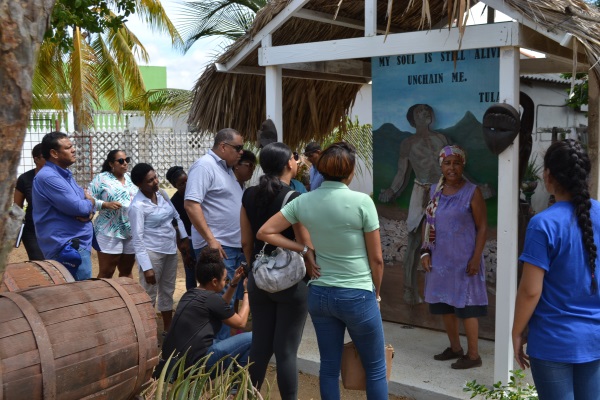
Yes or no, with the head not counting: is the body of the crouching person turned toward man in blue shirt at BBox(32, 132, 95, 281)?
no

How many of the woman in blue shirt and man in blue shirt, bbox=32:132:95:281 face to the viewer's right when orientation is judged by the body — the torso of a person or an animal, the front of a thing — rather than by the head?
1

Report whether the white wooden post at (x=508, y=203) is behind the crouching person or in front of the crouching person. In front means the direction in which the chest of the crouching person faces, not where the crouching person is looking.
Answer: in front

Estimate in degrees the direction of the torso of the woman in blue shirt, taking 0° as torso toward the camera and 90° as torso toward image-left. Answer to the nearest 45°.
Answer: approximately 135°

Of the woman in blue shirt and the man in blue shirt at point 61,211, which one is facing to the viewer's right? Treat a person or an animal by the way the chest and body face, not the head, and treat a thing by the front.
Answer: the man in blue shirt

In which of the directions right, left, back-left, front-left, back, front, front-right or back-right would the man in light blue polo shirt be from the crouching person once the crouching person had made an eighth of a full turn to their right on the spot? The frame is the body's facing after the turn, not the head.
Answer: left

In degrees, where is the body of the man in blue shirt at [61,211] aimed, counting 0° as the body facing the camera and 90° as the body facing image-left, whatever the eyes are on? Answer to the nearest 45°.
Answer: approximately 270°

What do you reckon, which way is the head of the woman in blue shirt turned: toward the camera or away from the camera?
away from the camera

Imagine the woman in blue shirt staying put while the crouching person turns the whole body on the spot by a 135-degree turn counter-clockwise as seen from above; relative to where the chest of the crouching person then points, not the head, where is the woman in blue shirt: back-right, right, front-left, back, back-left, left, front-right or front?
back-left

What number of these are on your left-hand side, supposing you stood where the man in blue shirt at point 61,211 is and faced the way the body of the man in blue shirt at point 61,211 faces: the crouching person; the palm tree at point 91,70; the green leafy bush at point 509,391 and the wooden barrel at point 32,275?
1

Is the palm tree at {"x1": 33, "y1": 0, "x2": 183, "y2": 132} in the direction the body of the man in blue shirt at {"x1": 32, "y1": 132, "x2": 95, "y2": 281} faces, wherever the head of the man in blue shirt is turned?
no

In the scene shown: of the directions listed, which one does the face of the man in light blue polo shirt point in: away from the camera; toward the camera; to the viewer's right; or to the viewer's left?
to the viewer's right

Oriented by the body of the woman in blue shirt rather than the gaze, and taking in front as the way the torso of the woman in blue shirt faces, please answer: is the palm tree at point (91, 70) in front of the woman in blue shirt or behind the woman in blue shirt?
in front

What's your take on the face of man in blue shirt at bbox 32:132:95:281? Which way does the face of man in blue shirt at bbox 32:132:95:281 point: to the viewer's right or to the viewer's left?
to the viewer's right

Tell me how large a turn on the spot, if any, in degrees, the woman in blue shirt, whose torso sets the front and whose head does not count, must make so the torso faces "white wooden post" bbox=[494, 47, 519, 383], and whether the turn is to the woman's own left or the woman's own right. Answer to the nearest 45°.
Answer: approximately 45° to the woman's own right
